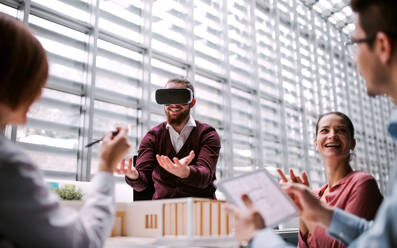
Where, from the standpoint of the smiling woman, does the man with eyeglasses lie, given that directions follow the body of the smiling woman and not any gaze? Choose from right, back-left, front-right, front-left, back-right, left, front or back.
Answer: front-left

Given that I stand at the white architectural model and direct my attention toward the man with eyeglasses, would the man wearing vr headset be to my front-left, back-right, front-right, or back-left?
back-left

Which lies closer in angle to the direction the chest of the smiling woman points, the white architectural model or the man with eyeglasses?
the white architectural model

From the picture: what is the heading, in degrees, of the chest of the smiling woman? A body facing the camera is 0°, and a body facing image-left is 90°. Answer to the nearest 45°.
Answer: approximately 45°

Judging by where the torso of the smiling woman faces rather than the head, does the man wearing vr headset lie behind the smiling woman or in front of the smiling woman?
in front

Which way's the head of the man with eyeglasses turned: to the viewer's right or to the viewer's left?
to the viewer's left

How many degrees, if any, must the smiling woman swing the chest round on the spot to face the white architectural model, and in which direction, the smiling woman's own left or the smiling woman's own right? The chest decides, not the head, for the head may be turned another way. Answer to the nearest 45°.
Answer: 0° — they already face it

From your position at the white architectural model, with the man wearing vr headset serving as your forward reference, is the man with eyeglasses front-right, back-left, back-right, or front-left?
back-right
